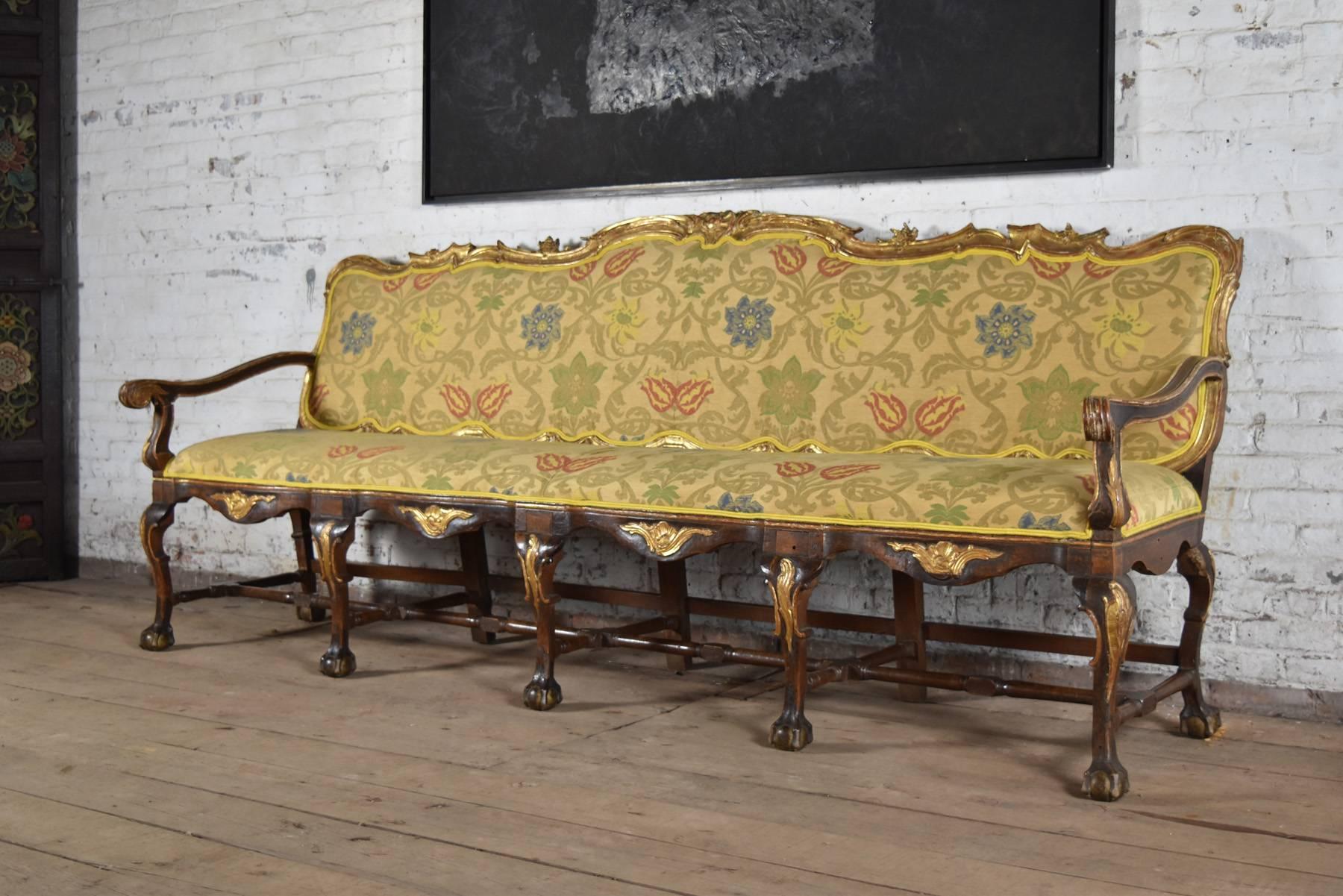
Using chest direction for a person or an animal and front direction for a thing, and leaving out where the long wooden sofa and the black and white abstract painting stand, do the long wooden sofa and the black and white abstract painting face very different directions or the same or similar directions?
same or similar directions

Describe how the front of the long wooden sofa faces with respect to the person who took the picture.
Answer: facing the viewer and to the left of the viewer

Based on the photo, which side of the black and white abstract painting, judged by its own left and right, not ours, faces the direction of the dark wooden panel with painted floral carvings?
right

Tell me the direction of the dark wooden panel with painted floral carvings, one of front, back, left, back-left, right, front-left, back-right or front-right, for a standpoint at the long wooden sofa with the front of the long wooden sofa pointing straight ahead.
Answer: right

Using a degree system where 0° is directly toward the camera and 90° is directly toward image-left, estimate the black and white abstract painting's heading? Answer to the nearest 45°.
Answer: approximately 45°
